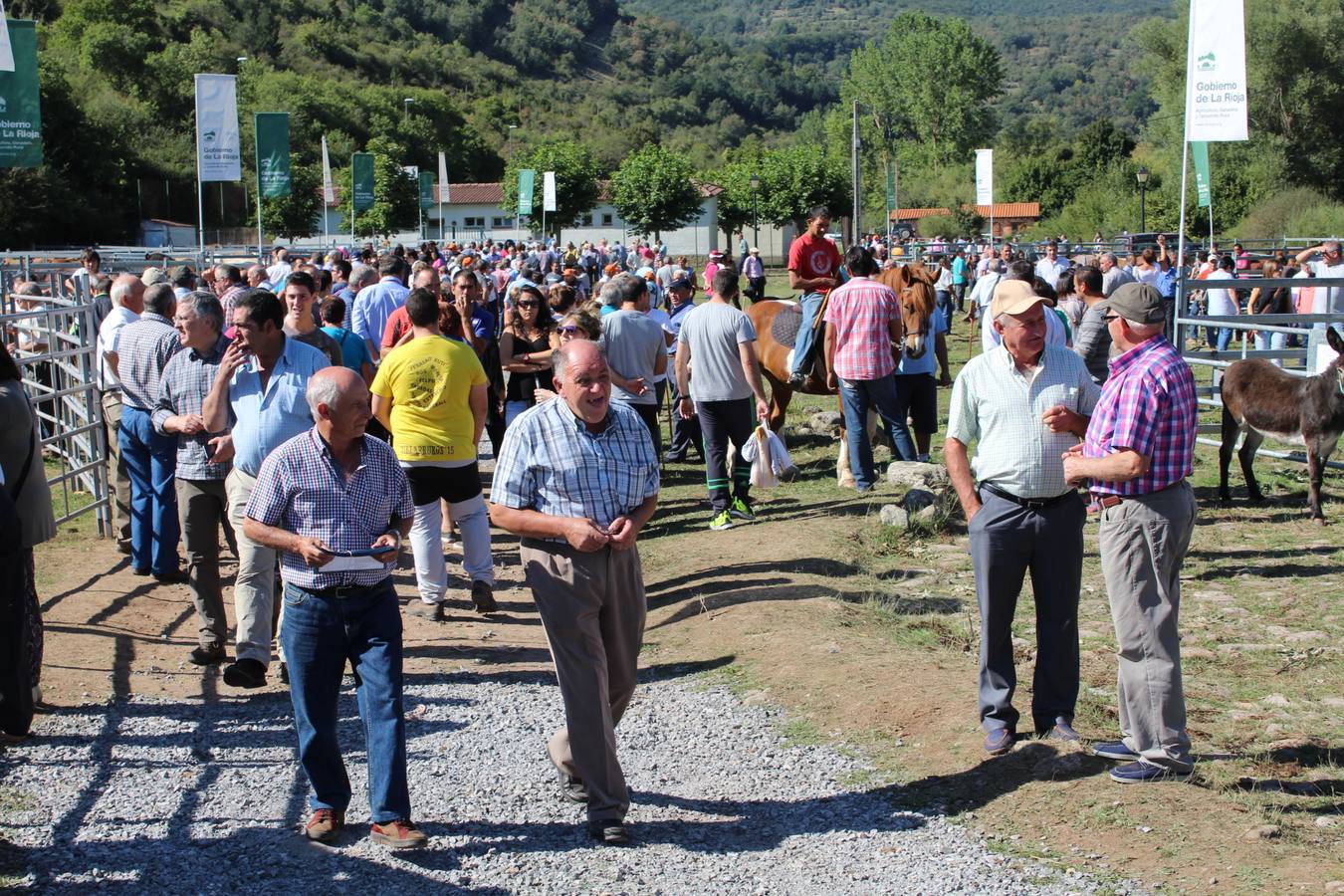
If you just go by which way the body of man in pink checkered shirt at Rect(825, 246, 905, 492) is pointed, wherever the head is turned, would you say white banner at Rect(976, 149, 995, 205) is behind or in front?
in front

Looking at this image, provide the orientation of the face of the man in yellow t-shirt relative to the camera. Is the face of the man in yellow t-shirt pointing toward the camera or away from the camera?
away from the camera

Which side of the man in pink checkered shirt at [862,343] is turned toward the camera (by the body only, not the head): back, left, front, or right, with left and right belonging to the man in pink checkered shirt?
back

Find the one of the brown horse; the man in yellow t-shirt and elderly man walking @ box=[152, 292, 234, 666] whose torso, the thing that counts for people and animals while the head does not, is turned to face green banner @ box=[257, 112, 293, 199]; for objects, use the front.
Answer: the man in yellow t-shirt

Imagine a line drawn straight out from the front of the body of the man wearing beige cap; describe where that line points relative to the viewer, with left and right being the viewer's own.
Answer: facing the viewer

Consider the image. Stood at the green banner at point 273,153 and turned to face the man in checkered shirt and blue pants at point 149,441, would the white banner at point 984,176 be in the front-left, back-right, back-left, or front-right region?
back-left

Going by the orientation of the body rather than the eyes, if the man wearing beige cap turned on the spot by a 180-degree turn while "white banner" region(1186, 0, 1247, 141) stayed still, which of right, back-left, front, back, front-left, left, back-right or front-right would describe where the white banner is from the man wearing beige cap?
front

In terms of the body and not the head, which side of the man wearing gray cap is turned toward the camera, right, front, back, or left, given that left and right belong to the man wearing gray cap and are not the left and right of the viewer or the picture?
left

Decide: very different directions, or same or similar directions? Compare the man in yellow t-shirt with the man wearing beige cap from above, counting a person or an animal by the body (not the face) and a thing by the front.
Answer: very different directions

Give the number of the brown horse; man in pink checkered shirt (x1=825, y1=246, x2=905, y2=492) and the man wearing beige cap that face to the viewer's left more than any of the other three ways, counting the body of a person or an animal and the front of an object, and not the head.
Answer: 0

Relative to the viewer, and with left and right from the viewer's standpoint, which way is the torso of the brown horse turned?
facing the viewer and to the right of the viewer

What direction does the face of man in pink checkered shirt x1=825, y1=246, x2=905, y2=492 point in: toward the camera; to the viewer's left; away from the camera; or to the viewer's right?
away from the camera

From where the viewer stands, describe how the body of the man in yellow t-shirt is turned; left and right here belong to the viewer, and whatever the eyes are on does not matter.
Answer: facing away from the viewer

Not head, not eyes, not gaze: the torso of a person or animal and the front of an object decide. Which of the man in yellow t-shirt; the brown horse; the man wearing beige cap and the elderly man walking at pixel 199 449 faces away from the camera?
the man in yellow t-shirt
